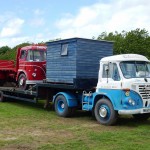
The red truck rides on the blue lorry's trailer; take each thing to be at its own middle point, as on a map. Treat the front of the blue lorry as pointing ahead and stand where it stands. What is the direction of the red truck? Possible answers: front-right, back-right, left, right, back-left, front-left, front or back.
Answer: back
